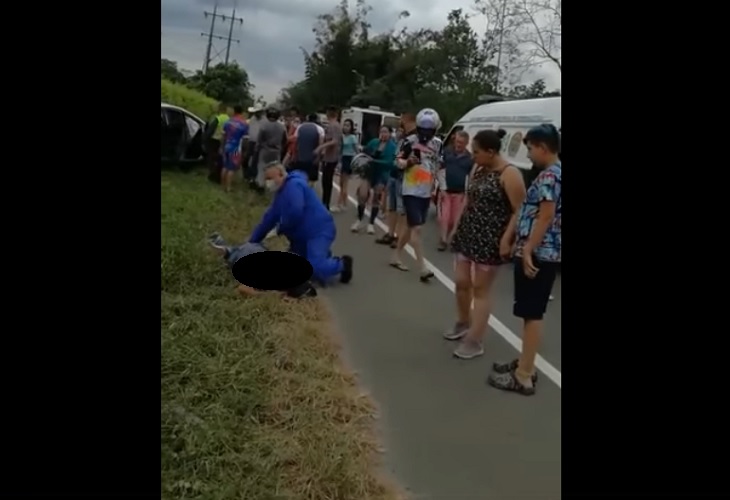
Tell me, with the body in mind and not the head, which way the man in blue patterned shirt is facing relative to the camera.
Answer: to the viewer's left

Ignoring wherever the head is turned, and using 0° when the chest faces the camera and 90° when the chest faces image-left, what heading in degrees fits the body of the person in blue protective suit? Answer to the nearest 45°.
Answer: approximately 90°

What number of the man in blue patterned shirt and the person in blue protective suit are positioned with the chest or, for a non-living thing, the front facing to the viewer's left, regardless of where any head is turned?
2

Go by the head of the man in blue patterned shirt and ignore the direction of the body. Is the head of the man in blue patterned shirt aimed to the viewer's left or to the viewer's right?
to the viewer's left
